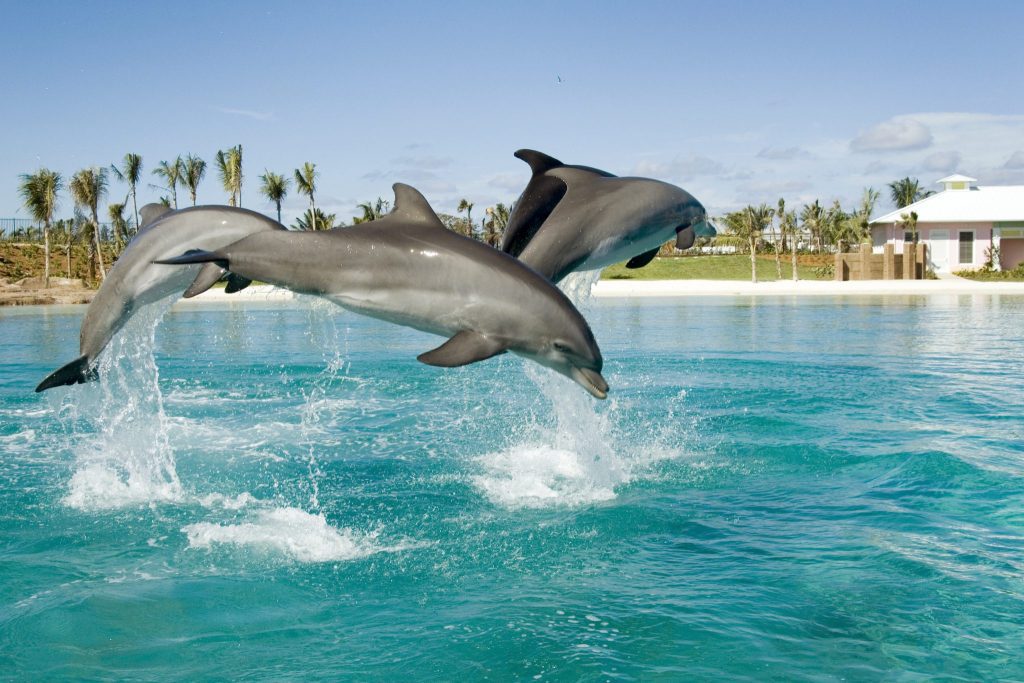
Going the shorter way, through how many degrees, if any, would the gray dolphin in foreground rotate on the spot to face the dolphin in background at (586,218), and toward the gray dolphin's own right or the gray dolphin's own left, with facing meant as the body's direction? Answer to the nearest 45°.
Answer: approximately 45° to the gray dolphin's own left

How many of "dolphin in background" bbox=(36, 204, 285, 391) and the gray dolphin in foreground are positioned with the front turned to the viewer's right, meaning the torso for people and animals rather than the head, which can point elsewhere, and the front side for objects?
2

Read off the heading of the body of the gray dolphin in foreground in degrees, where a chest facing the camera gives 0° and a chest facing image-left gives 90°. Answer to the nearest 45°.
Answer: approximately 270°

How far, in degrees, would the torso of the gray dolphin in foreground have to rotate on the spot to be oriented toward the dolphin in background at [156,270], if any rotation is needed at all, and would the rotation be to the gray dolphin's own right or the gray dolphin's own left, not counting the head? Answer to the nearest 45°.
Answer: approximately 135° to the gray dolphin's own left

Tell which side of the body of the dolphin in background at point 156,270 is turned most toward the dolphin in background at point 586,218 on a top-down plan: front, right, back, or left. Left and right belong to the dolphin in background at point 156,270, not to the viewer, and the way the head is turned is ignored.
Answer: front

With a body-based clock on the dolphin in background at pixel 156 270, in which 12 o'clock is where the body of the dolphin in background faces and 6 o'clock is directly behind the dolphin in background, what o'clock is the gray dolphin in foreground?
The gray dolphin in foreground is roughly at 2 o'clock from the dolphin in background.

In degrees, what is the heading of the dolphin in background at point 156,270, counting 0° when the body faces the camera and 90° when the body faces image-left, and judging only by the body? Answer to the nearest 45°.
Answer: approximately 270°
